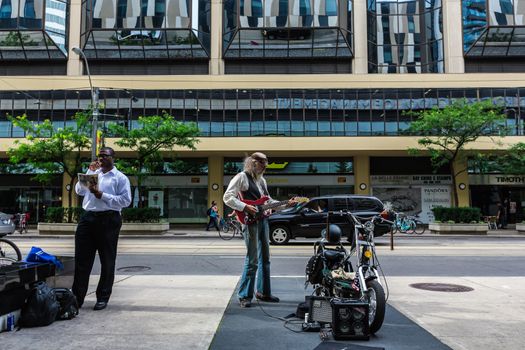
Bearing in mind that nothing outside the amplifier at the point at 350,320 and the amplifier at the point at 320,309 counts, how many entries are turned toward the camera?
2

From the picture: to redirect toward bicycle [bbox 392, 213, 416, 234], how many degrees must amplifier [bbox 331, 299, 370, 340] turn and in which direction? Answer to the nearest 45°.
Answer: approximately 180°

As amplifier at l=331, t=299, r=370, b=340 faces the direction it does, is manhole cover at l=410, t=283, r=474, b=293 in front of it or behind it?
behind

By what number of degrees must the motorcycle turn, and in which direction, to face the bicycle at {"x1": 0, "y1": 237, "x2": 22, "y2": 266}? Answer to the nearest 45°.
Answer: approximately 135° to its right

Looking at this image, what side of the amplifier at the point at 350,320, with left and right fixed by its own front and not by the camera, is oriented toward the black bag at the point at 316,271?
back

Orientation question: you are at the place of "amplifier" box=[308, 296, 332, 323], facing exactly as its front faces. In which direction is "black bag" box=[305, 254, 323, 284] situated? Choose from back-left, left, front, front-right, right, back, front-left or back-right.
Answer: back
